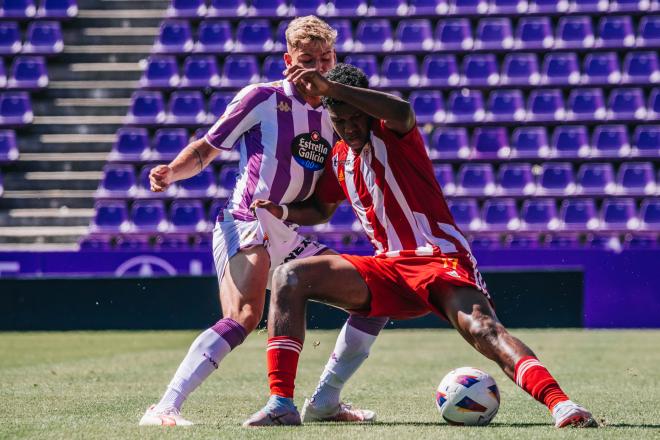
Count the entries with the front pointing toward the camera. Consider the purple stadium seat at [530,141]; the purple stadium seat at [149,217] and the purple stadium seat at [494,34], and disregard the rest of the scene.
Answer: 3

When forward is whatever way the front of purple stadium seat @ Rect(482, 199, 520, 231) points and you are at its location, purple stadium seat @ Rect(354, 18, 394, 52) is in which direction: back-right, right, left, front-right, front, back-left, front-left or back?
back-right

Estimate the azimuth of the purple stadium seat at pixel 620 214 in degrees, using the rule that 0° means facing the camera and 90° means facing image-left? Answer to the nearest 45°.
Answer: approximately 0°

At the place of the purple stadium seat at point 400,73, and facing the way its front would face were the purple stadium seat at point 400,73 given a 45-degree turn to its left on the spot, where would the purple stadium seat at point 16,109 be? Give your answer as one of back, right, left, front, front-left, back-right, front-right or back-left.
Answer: back-right

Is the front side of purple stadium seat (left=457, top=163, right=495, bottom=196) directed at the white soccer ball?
yes

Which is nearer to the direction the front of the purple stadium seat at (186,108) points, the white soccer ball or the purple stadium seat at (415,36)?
the white soccer ball

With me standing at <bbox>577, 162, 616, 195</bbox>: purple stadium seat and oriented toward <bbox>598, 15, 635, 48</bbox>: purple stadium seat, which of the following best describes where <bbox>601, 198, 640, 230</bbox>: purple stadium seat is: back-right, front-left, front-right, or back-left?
back-right

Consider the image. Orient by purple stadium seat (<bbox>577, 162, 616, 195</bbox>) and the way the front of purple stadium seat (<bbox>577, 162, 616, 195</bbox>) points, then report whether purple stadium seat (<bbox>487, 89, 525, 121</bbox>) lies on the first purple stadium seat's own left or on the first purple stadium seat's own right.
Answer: on the first purple stadium seat's own right

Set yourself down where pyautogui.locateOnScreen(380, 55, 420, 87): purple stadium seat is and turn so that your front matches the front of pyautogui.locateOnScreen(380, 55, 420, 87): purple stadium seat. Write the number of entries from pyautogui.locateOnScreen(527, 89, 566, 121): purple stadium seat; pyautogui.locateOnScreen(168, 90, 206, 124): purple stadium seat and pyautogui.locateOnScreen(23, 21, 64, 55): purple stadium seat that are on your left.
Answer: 1

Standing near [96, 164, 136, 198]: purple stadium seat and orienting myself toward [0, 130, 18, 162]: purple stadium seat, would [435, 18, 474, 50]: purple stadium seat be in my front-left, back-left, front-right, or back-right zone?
back-right
